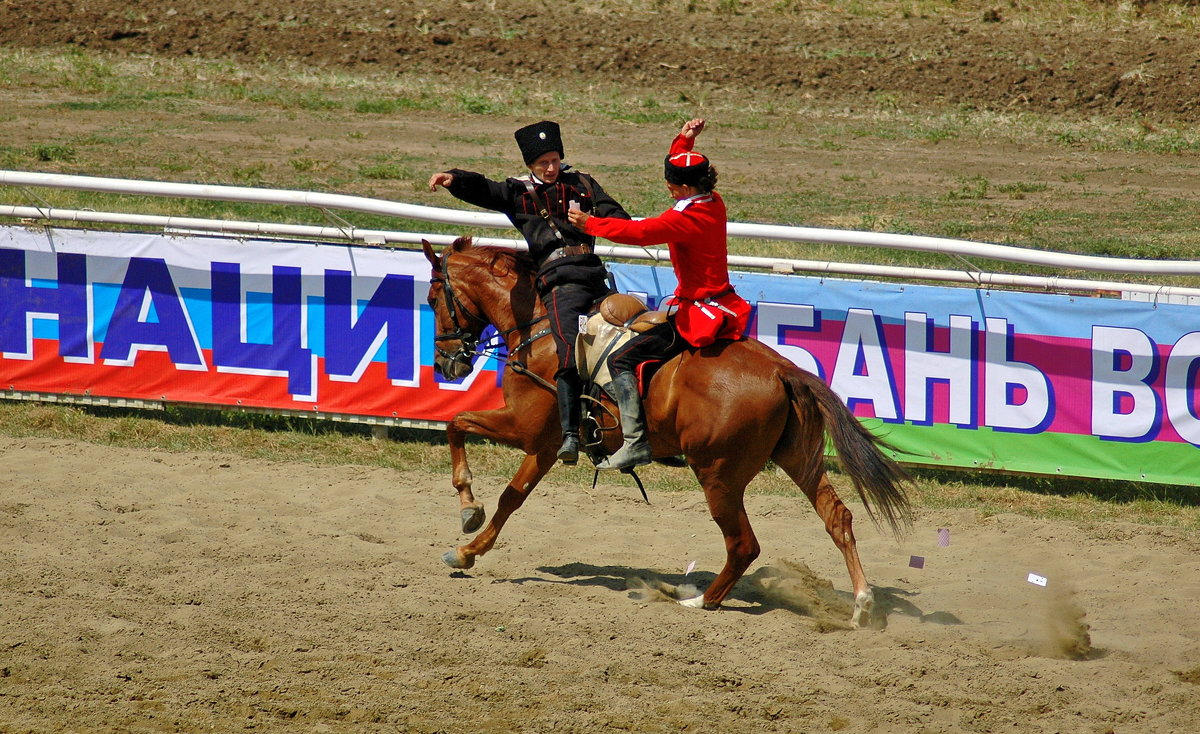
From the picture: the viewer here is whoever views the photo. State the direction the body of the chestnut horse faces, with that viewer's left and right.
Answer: facing to the left of the viewer

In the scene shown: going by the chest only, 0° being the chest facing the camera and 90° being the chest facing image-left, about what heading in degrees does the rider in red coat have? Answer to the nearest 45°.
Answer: approximately 90°

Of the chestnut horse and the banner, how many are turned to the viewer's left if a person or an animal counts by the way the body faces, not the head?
1

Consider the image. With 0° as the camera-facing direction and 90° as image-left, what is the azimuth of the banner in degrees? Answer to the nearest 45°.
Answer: approximately 0°

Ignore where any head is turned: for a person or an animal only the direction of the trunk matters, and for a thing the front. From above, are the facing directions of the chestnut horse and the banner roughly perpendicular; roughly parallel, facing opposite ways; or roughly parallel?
roughly perpendicular

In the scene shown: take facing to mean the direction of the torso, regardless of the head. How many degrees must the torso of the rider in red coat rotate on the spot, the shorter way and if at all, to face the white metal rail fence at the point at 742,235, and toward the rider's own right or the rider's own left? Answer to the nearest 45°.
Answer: approximately 90° to the rider's own right

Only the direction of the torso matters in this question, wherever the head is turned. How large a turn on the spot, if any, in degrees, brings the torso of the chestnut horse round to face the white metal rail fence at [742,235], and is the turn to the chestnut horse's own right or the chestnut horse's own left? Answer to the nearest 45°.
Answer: approximately 90° to the chestnut horse's own right

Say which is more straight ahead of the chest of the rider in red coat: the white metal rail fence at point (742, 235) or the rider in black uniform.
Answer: the rider in black uniform
